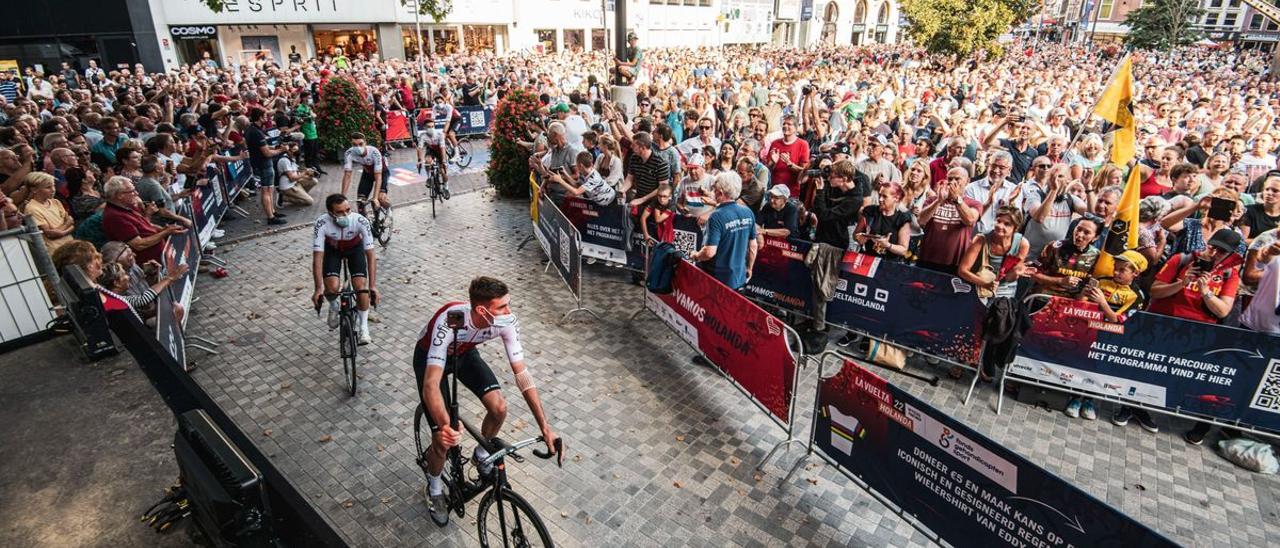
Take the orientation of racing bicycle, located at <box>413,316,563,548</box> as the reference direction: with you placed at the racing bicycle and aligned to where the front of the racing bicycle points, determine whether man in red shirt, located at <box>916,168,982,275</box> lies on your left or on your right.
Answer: on your left

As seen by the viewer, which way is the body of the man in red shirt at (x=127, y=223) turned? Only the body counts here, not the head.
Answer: to the viewer's right

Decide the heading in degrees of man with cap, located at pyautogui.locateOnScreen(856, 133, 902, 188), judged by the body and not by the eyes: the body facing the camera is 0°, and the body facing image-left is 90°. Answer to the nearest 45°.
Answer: approximately 45°

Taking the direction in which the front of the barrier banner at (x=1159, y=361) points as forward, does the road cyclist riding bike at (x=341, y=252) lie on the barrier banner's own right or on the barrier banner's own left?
on the barrier banner's own right

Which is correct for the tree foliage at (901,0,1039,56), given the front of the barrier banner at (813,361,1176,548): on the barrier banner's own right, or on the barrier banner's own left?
on the barrier banner's own right

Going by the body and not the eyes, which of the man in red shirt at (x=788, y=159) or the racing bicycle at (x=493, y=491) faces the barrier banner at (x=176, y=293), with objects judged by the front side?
the man in red shirt
